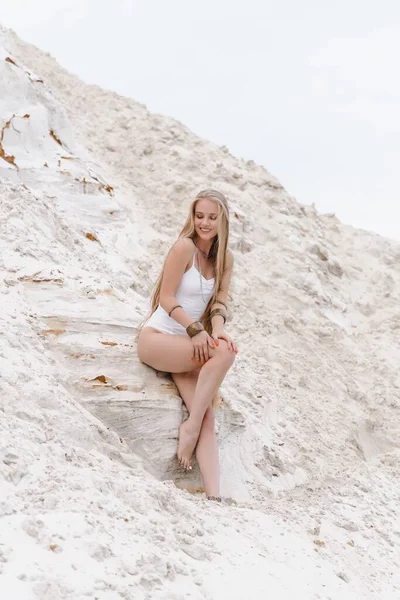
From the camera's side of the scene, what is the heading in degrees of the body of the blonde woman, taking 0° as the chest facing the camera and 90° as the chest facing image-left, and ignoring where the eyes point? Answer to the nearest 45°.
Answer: approximately 315°

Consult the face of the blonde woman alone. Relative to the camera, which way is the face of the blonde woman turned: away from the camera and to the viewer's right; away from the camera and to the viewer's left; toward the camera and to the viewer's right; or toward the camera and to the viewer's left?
toward the camera and to the viewer's right
